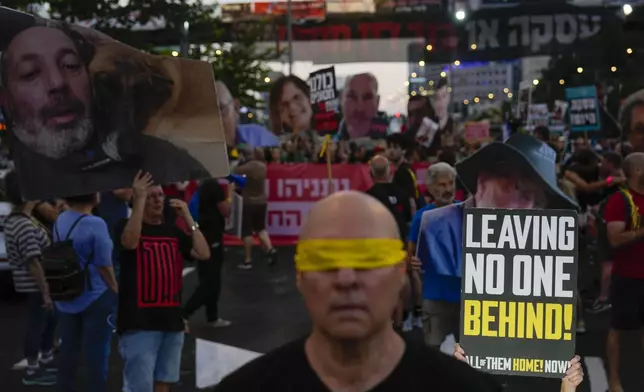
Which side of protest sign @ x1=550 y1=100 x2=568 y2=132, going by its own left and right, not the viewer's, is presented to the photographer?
front

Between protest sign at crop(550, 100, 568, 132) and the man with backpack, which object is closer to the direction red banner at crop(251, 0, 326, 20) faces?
the man with backpack

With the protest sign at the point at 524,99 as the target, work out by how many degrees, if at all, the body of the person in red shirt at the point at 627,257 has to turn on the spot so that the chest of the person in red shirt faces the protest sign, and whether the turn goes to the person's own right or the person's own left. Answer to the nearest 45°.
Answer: approximately 135° to the person's own left

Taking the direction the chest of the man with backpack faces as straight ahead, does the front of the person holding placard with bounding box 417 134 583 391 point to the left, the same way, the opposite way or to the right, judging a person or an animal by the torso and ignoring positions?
the opposite way

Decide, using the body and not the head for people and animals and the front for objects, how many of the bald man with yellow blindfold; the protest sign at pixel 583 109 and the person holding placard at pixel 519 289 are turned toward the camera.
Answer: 3

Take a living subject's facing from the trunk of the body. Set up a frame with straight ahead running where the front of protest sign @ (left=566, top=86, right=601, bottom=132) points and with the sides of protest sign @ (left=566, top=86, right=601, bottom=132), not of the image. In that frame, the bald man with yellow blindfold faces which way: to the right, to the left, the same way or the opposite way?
the same way

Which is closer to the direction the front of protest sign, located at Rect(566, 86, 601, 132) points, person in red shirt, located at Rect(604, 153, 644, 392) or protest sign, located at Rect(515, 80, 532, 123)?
the person in red shirt

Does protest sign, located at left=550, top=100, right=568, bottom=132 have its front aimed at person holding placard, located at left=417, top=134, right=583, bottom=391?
yes

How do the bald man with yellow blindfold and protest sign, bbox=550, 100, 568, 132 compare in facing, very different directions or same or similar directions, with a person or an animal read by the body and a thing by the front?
same or similar directions

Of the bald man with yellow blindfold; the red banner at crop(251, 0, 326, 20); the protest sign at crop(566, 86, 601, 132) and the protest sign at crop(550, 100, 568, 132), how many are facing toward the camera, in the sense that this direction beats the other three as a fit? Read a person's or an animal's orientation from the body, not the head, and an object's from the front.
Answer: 4

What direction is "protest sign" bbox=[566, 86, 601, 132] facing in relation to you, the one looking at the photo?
facing the viewer

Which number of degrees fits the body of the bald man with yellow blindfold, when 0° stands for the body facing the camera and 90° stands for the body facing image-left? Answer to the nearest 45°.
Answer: approximately 0°

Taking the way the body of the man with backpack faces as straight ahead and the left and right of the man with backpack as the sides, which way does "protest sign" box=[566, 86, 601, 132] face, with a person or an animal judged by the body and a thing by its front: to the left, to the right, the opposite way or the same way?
the opposite way

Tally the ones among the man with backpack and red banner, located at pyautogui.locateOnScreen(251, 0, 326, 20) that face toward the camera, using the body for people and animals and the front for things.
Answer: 1

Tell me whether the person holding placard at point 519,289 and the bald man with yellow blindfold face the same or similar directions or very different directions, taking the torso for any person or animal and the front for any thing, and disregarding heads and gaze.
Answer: same or similar directions

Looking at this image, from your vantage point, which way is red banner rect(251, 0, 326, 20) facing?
toward the camera

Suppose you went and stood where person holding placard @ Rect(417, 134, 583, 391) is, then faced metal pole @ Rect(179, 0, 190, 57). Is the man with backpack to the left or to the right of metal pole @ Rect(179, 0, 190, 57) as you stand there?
left

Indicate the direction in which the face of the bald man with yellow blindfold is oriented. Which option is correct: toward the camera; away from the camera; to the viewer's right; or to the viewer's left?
toward the camera
